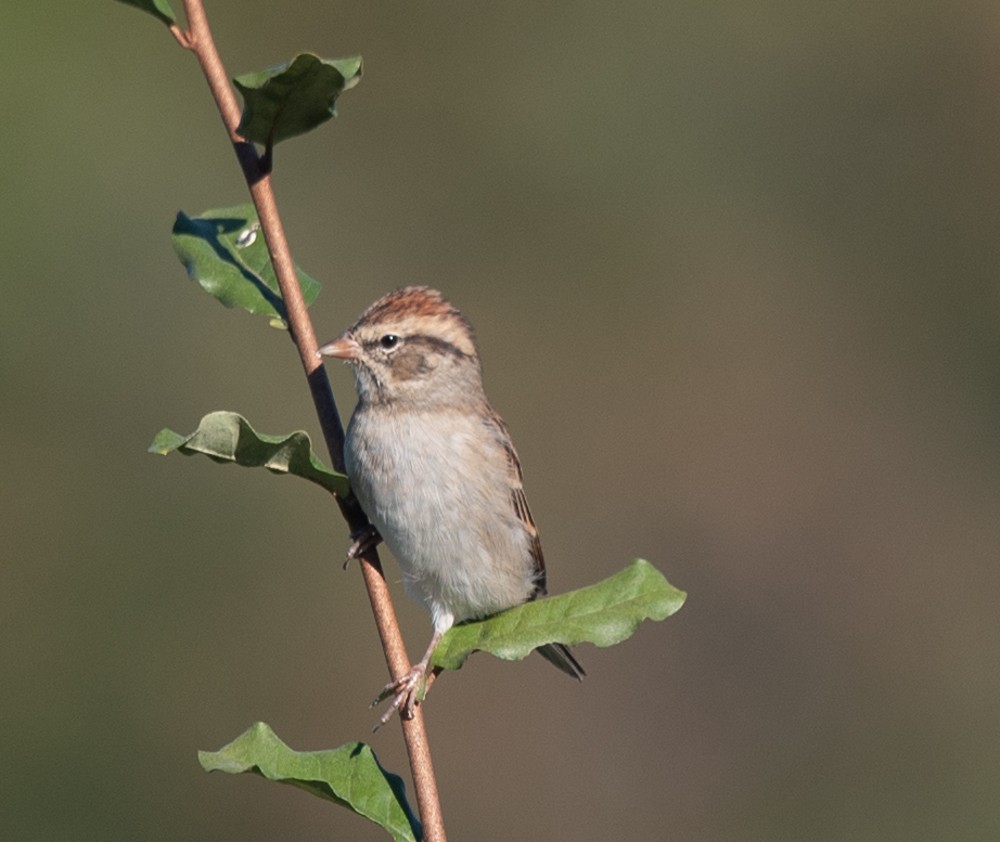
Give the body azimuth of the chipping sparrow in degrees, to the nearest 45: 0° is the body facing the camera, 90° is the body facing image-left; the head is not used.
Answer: approximately 45°
